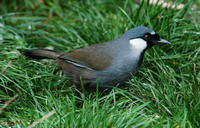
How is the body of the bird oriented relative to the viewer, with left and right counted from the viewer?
facing to the right of the viewer
